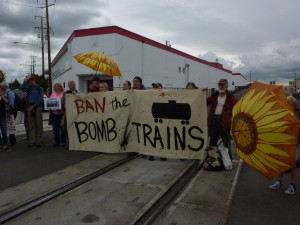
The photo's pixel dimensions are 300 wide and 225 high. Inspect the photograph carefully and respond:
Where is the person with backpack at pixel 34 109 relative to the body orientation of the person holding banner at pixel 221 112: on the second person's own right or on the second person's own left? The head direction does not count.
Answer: on the second person's own right

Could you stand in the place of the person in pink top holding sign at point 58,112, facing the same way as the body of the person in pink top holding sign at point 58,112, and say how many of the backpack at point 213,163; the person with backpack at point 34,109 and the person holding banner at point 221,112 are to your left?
2

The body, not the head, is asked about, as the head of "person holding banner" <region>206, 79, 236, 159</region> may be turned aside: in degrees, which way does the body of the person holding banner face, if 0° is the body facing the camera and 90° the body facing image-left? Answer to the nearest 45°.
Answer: approximately 0°

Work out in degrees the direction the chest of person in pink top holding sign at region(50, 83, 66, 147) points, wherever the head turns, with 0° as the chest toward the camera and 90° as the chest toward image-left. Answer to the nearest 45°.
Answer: approximately 45°

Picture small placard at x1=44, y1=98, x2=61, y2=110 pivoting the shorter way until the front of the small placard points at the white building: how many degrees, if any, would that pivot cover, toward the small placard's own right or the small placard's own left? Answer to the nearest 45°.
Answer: approximately 180°

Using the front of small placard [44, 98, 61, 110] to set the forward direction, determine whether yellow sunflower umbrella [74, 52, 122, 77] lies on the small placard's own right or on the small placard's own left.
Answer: on the small placard's own left

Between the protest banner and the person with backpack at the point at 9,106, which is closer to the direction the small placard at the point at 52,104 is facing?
the protest banner

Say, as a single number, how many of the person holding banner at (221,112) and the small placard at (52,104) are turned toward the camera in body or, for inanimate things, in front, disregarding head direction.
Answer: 2

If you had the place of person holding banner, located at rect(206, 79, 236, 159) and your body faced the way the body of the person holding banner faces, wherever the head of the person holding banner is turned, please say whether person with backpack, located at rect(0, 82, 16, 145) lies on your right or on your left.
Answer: on your right

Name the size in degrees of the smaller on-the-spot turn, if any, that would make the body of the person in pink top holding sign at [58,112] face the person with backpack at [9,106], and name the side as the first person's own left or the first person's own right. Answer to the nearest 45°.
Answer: approximately 45° to the first person's own right

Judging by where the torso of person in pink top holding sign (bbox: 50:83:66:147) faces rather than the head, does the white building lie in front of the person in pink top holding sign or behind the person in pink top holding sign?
behind
